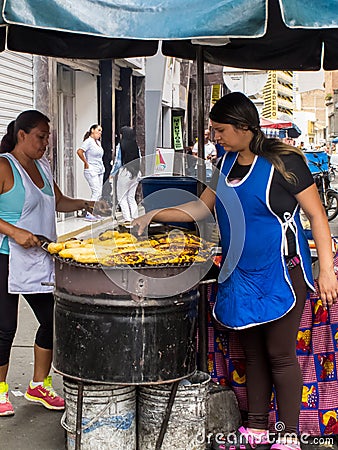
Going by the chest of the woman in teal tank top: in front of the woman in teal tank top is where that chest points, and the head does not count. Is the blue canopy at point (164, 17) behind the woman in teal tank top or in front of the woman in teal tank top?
in front

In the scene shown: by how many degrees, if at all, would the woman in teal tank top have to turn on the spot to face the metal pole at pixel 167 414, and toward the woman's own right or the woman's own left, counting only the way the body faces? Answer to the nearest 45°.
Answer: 0° — they already face it

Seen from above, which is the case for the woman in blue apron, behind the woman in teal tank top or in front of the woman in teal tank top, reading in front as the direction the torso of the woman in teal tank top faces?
in front

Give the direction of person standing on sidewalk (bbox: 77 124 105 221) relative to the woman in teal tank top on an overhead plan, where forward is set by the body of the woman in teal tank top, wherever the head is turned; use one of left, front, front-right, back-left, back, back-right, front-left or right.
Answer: back-left

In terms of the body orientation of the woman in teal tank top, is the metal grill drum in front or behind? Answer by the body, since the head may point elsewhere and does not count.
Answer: in front

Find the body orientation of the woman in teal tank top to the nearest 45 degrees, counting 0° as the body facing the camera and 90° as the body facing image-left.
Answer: approximately 315°

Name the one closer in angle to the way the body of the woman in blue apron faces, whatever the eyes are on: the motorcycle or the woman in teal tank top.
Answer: the woman in teal tank top

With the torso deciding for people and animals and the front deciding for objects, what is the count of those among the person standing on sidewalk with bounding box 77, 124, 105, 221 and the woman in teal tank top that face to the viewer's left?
0

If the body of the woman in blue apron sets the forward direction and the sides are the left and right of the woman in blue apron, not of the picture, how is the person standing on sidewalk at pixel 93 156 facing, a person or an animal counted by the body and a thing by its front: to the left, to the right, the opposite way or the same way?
to the left

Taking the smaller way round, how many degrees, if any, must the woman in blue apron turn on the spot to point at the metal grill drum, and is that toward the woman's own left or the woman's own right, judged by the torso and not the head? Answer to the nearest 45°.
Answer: approximately 45° to the woman's own right
